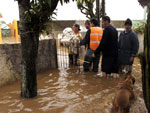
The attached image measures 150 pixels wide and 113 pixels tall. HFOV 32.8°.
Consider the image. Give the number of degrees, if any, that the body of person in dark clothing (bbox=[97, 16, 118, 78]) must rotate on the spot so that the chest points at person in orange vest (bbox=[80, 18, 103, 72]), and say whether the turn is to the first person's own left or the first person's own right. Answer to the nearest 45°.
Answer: approximately 45° to the first person's own right

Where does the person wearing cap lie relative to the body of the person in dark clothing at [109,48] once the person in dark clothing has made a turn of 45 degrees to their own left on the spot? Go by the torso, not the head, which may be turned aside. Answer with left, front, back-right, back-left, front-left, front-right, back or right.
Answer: right

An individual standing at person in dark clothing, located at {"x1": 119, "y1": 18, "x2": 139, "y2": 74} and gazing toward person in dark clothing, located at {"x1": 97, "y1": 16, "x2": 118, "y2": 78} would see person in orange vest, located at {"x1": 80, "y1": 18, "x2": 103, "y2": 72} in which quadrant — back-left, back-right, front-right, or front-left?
front-right

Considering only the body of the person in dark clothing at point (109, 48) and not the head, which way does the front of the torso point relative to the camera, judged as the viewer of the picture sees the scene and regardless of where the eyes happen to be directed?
to the viewer's left
